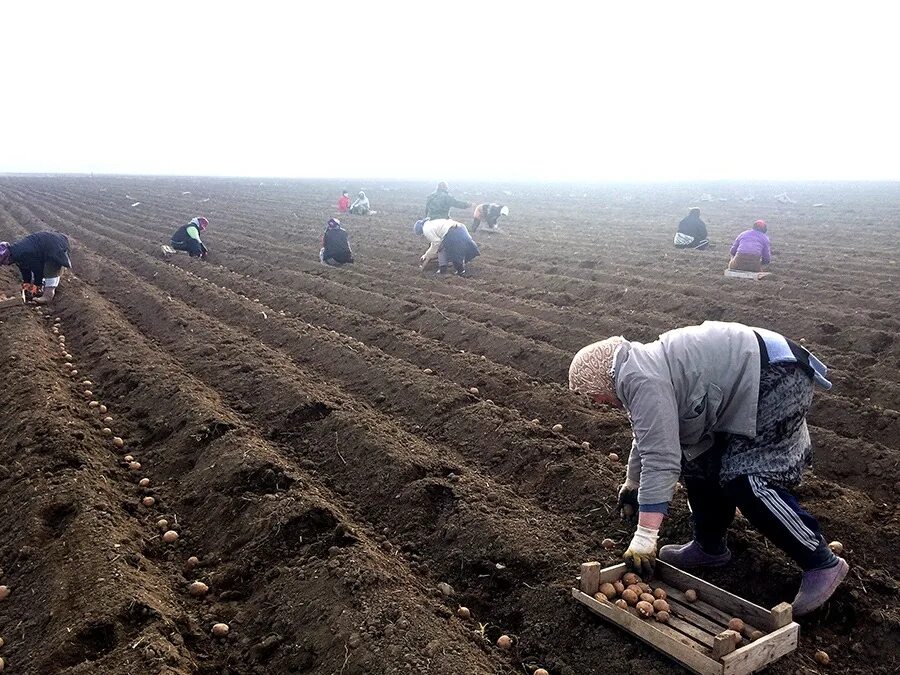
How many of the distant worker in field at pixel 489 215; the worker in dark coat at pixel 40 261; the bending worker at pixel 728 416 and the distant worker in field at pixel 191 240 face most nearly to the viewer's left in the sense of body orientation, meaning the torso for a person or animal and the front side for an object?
2

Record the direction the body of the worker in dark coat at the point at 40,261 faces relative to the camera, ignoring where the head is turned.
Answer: to the viewer's left

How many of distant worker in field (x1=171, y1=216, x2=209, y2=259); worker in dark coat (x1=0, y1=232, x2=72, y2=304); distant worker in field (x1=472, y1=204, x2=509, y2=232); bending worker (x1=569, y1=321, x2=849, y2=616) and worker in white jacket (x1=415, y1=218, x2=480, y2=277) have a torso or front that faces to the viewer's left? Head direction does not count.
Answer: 3

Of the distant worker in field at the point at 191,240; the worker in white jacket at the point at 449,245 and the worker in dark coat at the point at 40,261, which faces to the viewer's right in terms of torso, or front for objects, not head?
the distant worker in field

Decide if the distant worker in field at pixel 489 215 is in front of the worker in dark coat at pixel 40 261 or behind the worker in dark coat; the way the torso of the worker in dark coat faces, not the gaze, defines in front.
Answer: behind

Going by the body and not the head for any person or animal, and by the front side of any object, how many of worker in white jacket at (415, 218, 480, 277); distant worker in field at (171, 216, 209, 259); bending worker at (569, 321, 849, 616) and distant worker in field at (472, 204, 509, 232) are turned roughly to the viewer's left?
2

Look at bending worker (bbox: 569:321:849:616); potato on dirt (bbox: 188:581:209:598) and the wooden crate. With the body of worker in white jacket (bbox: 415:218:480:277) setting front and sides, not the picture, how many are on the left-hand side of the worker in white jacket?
3

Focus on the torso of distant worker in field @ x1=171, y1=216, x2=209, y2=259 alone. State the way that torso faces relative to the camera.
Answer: to the viewer's right

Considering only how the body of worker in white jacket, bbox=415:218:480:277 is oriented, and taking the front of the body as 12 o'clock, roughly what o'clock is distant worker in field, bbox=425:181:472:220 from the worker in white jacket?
The distant worker in field is roughly at 3 o'clock from the worker in white jacket.

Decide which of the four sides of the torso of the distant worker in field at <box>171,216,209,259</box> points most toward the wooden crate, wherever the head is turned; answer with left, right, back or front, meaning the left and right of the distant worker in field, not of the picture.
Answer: right

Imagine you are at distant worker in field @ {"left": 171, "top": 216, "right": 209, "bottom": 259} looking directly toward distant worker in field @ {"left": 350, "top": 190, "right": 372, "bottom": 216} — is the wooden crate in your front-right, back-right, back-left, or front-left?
back-right

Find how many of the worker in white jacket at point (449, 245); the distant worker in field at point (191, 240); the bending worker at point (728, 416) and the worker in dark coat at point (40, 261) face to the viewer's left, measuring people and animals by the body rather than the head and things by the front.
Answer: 3

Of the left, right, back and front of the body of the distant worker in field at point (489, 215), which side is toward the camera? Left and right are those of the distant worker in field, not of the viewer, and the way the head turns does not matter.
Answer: right

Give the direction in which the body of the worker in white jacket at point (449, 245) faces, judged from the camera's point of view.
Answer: to the viewer's left
